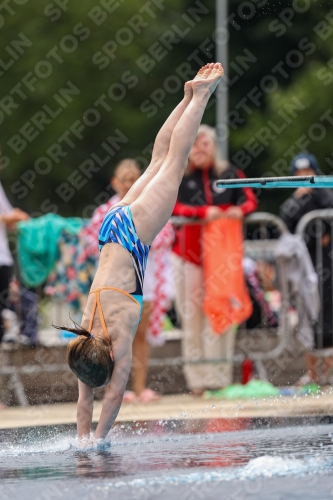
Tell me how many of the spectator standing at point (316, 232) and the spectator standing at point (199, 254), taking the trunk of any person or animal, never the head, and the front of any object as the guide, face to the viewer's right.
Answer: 0

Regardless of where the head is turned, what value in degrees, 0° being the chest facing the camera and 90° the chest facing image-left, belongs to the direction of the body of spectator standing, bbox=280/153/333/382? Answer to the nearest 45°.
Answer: approximately 45°

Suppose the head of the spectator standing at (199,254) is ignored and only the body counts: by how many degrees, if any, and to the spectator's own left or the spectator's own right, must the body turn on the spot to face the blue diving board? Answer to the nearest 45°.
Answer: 0° — they already face it

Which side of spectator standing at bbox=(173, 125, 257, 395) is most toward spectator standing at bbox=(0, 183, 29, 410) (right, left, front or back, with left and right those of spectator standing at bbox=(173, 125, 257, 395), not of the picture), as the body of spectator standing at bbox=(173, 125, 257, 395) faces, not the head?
right

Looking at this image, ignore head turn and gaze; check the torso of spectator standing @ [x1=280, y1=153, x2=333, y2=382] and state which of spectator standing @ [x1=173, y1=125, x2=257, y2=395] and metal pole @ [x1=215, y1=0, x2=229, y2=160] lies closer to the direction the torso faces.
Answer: the spectator standing

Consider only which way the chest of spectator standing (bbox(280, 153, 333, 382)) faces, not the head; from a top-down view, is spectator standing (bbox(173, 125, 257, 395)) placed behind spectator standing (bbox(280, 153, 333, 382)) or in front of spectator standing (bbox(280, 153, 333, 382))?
in front

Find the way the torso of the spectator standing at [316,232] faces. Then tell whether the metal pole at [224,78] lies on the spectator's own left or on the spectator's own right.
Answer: on the spectator's own right

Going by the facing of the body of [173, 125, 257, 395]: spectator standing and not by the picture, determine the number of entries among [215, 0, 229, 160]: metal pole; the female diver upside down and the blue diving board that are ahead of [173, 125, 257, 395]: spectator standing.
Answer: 2

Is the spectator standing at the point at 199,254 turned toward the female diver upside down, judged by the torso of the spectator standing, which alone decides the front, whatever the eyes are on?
yes

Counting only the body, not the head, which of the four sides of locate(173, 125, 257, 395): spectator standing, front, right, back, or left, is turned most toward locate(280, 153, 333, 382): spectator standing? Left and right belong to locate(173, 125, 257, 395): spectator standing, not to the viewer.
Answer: left

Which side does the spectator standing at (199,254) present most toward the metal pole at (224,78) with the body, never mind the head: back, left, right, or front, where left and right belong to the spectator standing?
back

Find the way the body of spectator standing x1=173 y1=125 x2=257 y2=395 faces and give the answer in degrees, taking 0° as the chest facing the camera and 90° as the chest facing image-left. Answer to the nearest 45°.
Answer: approximately 0°
